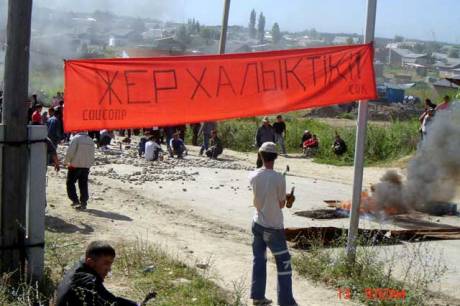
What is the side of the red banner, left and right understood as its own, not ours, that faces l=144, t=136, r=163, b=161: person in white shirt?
back

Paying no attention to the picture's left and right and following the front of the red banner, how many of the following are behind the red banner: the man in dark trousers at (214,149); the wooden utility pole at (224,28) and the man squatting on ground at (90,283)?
2

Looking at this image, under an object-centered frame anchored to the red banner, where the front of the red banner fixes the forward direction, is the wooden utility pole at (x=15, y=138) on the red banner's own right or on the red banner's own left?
on the red banner's own right

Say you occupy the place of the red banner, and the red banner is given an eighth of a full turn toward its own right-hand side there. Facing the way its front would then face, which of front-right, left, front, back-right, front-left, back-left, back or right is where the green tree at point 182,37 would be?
back-right

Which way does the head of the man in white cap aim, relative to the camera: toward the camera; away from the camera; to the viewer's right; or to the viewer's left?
away from the camera

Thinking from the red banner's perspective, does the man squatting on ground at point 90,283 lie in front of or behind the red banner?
in front

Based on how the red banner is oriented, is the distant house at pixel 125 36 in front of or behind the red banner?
behind

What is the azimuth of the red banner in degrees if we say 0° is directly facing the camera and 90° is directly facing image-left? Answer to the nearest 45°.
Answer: approximately 0°

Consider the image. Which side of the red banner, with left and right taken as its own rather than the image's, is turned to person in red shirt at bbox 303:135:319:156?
back

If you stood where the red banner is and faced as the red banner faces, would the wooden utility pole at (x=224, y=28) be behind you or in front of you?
behind

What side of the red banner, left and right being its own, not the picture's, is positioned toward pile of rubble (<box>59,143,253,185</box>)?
back

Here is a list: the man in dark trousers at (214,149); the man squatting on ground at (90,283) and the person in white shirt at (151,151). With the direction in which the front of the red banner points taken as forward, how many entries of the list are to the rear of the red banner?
2

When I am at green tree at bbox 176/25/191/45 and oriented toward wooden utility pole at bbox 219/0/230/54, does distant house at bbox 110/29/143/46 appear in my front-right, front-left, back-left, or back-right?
back-right

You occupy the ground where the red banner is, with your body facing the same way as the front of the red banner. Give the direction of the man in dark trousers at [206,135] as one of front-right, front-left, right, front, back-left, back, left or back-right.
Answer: back
